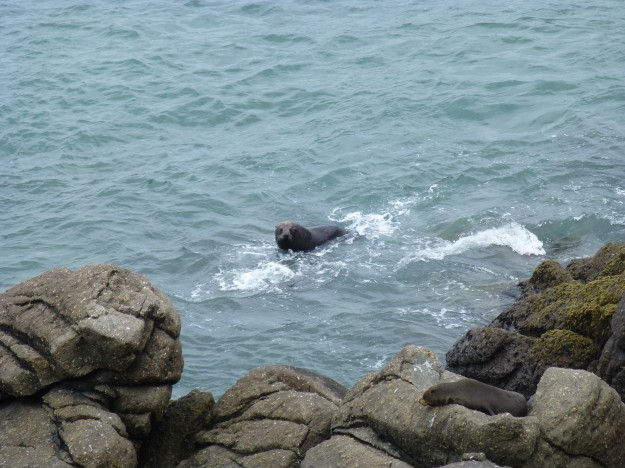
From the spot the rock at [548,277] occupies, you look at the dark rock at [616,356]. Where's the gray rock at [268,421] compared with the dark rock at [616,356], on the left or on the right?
right

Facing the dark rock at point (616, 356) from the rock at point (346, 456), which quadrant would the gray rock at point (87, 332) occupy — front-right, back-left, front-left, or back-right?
back-left

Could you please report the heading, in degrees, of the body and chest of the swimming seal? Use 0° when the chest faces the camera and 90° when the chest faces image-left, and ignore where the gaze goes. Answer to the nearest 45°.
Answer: approximately 45°

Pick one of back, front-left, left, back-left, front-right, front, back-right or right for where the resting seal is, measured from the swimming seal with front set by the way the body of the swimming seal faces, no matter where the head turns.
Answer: front-left

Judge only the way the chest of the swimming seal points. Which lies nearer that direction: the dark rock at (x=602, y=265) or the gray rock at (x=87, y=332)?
the gray rock

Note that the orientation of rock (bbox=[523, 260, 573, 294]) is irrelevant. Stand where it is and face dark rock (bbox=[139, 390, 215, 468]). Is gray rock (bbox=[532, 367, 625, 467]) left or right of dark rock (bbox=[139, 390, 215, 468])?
left

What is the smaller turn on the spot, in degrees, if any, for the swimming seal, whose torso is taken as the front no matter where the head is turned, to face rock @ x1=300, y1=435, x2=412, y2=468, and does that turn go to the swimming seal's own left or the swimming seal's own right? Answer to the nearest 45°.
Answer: approximately 45° to the swimming seal's own left
